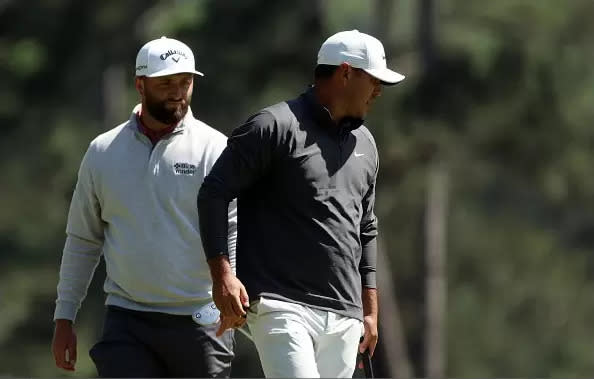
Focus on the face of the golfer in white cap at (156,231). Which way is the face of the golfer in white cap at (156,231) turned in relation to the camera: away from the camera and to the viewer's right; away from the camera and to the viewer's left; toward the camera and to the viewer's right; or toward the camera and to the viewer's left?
toward the camera and to the viewer's right

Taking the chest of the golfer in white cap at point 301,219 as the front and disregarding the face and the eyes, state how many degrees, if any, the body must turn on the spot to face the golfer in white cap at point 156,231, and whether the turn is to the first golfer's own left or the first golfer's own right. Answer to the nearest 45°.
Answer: approximately 180°

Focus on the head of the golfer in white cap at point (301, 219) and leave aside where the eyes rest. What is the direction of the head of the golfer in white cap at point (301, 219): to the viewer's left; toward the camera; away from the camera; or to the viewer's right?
to the viewer's right

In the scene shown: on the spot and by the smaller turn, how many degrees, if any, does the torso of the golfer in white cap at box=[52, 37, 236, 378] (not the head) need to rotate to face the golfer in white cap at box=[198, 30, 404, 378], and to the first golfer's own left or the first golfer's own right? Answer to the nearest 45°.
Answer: approximately 45° to the first golfer's own left

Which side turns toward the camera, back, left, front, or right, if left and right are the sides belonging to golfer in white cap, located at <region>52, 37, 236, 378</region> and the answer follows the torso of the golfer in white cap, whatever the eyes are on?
front

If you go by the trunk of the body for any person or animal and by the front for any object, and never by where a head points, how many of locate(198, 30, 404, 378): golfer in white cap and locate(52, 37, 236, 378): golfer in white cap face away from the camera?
0

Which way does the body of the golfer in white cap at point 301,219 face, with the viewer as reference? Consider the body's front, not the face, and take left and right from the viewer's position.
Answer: facing the viewer and to the right of the viewer
